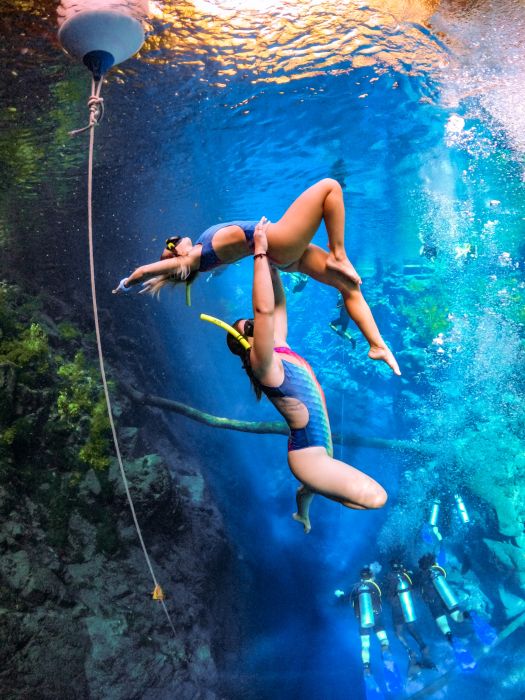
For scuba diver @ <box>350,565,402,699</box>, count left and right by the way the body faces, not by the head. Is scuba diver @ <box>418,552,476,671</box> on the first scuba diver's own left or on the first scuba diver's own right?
on the first scuba diver's own right

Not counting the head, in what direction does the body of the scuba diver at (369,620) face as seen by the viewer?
away from the camera
